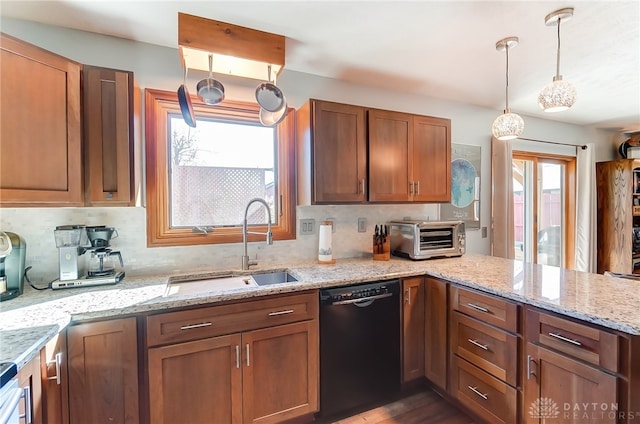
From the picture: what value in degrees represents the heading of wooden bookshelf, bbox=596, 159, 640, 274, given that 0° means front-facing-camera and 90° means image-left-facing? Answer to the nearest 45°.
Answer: approximately 315°

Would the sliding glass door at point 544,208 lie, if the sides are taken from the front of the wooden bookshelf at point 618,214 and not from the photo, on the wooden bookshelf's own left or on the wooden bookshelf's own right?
on the wooden bookshelf's own right

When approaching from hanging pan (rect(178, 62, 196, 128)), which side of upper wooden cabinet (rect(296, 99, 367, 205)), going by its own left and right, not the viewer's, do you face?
right

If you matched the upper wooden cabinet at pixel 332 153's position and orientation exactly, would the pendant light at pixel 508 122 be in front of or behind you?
in front

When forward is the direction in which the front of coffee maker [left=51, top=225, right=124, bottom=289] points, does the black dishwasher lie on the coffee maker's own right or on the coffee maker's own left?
on the coffee maker's own left

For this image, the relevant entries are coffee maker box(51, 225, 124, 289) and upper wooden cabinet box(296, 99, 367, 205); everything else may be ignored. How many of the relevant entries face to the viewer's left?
0

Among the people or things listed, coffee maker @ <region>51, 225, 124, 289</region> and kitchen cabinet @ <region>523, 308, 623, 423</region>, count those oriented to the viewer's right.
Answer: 0

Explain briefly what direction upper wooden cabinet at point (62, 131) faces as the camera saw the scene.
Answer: facing the viewer and to the right of the viewer

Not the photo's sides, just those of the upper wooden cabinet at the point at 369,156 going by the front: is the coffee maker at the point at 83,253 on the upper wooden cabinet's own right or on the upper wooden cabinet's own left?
on the upper wooden cabinet's own right
